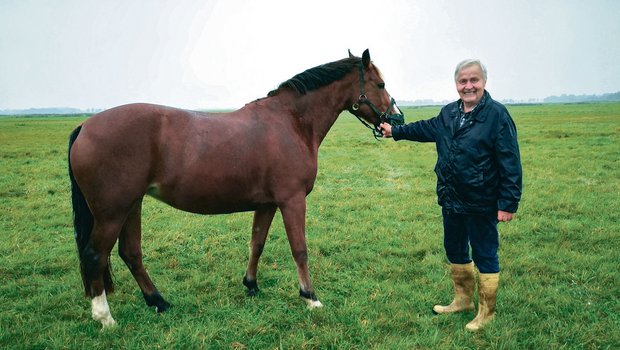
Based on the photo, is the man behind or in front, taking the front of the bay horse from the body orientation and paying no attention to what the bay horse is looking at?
in front

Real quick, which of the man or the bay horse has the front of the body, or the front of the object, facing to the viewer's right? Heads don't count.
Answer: the bay horse

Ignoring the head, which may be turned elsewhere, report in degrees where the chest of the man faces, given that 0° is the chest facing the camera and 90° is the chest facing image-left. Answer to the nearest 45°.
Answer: approximately 45°

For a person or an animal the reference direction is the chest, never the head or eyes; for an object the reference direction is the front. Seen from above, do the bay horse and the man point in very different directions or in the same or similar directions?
very different directions

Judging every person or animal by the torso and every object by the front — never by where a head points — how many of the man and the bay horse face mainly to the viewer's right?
1

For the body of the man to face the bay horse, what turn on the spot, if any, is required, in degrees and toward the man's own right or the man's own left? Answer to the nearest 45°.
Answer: approximately 45° to the man's own right

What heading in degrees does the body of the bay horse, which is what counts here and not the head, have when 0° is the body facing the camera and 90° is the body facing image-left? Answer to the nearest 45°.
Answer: approximately 270°
